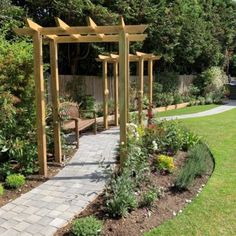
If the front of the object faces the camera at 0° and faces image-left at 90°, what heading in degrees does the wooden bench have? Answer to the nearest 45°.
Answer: approximately 315°

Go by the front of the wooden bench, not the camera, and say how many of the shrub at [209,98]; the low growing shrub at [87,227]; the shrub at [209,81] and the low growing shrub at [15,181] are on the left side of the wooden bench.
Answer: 2

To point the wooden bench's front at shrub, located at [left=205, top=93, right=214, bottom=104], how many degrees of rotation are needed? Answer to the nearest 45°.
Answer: approximately 90° to its left

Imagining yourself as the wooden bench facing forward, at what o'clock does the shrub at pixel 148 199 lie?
The shrub is roughly at 1 o'clock from the wooden bench.

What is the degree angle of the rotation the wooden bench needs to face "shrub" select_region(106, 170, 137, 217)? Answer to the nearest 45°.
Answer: approximately 45° to its right

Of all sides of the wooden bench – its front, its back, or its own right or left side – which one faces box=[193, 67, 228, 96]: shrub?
left

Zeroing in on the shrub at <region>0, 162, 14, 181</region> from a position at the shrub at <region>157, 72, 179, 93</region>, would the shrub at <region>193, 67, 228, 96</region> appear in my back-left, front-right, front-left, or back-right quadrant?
back-left

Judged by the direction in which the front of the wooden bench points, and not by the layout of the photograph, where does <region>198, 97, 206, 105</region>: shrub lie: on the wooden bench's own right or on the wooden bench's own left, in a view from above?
on the wooden bench's own left

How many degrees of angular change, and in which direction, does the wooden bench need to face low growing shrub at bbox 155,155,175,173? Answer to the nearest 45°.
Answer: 0° — it already faces it
